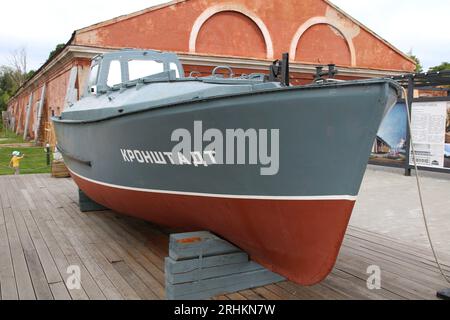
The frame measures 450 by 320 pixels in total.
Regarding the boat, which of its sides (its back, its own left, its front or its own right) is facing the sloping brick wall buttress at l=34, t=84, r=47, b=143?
back

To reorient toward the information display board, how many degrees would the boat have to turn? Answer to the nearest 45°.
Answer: approximately 90° to its left

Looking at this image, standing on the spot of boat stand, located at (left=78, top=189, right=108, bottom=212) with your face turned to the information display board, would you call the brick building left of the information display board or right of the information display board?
left

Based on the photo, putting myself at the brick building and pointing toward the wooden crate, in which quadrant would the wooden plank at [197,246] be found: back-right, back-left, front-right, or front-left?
front-left

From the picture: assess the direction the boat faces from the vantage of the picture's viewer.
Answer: facing the viewer and to the right of the viewer

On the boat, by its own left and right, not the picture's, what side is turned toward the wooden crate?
back

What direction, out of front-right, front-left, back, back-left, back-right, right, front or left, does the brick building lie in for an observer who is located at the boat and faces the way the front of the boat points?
back-left
